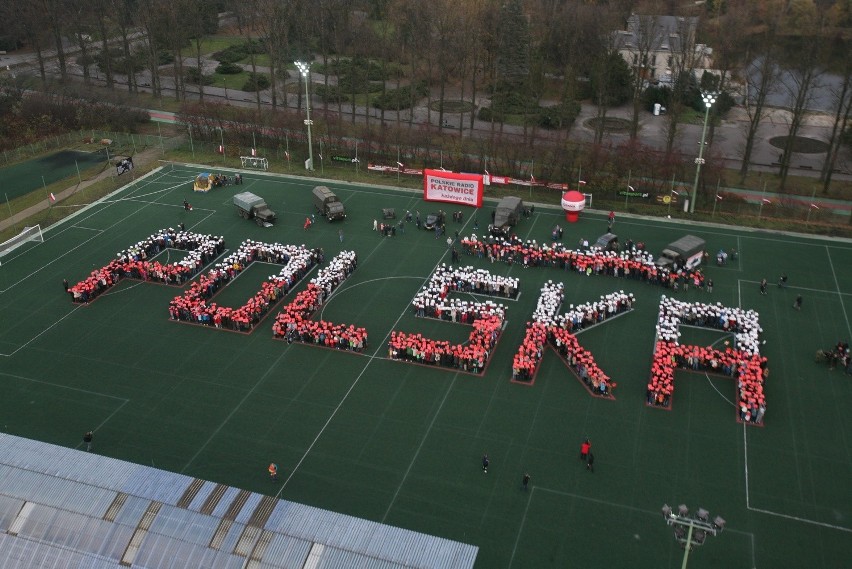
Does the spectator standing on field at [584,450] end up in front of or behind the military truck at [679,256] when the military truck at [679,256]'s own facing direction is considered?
in front

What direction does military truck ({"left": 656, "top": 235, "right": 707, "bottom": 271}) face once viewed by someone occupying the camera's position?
facing the viewer and to the left of the viewer
